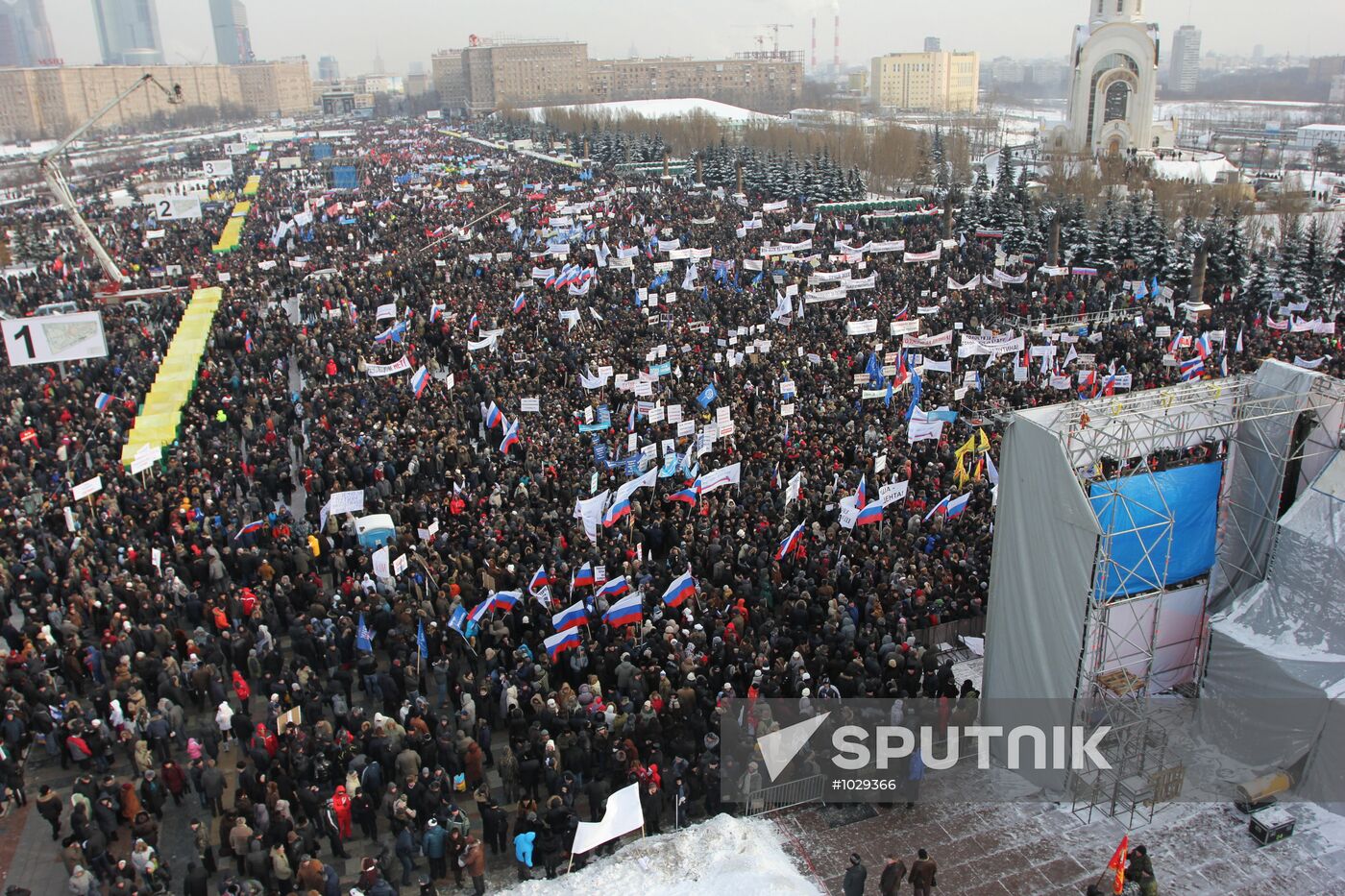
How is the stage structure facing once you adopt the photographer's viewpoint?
facing away from the viewer and to the left of the viewer

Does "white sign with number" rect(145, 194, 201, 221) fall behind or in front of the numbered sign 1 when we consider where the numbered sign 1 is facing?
behind

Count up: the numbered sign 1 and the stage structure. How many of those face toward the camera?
1

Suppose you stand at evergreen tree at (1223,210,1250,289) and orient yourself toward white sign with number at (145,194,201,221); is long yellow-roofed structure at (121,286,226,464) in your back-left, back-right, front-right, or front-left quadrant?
front-left

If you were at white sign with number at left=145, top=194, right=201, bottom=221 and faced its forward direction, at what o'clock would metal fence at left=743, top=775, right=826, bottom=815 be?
The metal fence is roughly at 12 o'clock from the white sign with number.

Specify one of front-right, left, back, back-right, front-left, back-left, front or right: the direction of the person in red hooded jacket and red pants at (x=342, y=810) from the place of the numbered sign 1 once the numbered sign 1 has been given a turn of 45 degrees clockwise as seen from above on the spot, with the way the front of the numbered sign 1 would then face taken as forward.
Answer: front-left

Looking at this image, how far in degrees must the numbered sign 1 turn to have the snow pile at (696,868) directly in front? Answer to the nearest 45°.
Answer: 0° — it already faces it

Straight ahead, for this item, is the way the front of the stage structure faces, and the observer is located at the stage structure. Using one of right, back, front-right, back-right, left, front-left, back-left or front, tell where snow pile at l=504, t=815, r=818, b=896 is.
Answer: left

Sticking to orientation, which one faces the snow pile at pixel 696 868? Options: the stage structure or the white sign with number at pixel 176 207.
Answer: the white sign with number

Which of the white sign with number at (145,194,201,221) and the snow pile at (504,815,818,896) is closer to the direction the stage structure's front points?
the white sign with number

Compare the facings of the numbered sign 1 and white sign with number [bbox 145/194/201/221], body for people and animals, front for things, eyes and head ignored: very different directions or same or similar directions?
same or similar directions

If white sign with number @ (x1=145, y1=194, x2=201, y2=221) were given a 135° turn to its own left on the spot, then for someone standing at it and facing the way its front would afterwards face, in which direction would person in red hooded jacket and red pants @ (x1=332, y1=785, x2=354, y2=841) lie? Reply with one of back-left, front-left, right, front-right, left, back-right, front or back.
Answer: back-right

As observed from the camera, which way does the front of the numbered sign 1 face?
facing the viewer

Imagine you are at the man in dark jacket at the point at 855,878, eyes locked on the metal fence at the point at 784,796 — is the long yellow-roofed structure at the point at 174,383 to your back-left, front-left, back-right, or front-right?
front-left

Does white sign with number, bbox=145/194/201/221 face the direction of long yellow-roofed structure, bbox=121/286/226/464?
yes

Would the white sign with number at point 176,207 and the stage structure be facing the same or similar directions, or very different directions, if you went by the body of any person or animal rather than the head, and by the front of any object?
very different directions

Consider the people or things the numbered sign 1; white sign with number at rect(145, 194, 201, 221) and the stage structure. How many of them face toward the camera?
2

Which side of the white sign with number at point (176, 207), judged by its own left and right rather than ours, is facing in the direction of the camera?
front

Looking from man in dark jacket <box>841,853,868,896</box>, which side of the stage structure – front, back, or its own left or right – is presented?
left

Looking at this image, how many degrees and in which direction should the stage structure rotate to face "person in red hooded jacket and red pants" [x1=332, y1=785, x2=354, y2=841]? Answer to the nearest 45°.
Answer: approximately 90° to its left
